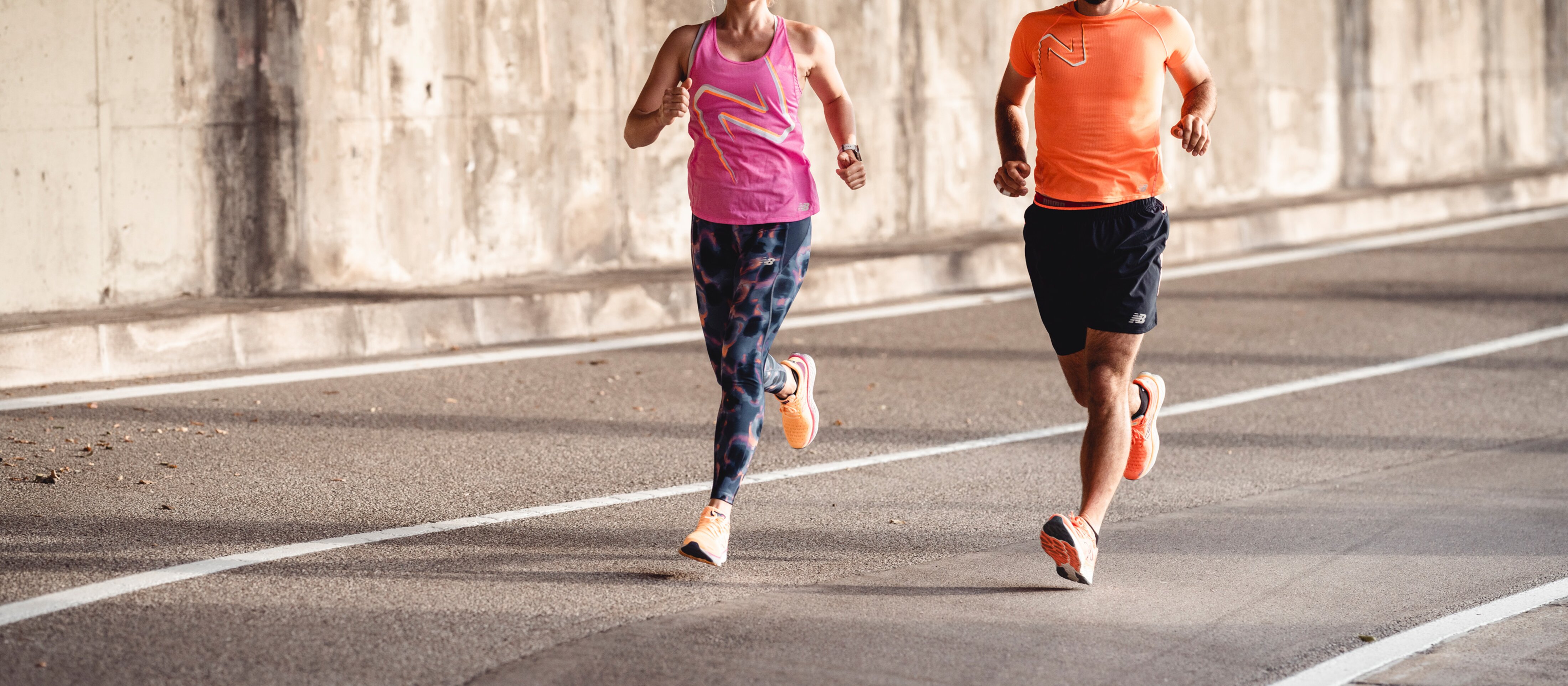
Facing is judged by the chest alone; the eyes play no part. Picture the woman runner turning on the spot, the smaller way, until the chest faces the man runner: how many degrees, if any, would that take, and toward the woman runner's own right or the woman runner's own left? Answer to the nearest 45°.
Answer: approximately 135° to the woman runner's own left

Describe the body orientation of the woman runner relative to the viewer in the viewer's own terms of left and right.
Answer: facing the viewer and to the left of the viewer
